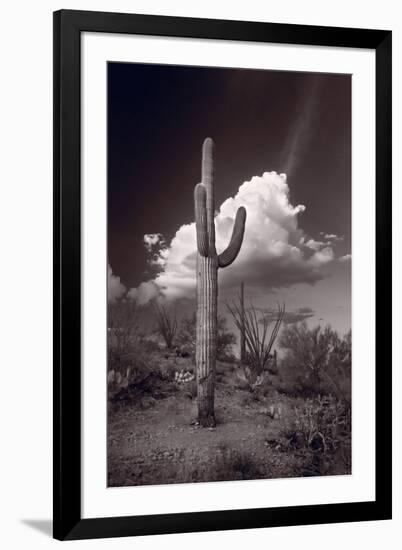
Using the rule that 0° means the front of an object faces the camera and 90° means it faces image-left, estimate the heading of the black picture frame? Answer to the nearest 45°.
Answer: approximately 315°
